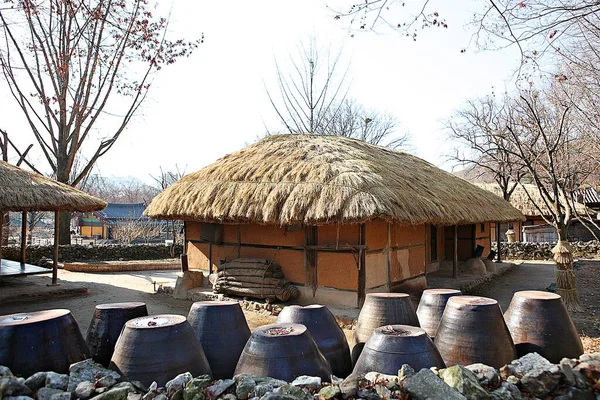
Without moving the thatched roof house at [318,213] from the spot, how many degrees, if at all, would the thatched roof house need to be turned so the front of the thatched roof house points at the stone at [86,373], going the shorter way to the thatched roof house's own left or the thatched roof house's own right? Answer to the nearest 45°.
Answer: approximately 45° to the thatched roof house's own right

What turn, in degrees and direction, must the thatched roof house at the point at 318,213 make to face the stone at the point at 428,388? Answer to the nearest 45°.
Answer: approximately 45° to its right

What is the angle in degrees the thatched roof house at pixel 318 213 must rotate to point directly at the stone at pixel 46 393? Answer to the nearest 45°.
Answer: approximately 45° to its right

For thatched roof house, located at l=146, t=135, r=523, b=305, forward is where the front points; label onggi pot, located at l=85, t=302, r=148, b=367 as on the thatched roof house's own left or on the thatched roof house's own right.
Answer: on the thatched roof house's own right

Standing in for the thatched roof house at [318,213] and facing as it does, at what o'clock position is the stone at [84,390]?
The stone is roughly at 2 o'clock from the thatched roof house.

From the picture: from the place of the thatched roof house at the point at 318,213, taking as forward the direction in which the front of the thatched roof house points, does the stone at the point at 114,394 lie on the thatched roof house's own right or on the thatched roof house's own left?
on the thatched roof house's own right

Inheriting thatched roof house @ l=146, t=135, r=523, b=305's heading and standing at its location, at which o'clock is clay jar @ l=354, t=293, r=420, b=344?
The clay jar is roughly at 1 o'clock from the thatched roof house.

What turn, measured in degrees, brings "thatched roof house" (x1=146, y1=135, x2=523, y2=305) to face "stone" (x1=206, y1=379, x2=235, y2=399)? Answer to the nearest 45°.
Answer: approximately 45° to its right

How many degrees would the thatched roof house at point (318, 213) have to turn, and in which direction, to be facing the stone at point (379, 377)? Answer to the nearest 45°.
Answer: approximately 45° to its right

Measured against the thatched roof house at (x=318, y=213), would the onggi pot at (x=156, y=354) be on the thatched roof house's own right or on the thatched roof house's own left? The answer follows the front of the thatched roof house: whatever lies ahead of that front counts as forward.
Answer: on the thatched roof house's own right

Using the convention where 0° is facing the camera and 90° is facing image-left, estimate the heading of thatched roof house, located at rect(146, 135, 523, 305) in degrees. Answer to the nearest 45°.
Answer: approximately 315°
